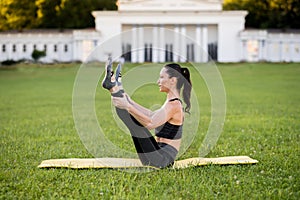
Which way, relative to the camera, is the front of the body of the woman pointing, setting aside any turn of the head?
to the viewer's left

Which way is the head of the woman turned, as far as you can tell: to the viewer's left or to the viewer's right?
to the viewer's left
